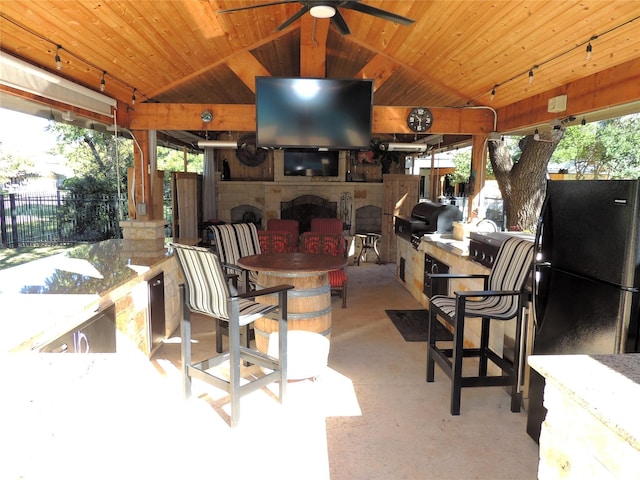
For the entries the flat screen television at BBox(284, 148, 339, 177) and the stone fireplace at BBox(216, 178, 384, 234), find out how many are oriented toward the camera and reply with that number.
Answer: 2

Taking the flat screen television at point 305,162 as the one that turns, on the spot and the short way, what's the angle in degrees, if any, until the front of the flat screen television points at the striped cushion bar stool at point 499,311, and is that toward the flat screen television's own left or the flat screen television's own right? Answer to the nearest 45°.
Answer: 0° — it already faces it

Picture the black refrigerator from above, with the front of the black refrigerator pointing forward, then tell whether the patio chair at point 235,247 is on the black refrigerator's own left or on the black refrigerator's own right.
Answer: on the black refrigerator's own right

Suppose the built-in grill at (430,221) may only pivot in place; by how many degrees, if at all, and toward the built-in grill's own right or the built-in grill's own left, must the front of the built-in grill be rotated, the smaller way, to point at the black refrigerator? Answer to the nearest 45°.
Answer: approximately 45° to the built-in grill's own left

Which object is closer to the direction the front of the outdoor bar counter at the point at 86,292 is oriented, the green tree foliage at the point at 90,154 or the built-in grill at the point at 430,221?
the built-in grill

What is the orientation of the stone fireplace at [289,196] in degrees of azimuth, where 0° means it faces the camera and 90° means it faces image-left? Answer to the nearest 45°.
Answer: approximately 0°

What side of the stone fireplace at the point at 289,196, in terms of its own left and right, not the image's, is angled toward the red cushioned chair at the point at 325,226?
front

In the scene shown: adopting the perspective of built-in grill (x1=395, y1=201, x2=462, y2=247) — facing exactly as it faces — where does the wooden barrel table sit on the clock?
The wooden barrel table is roughly at 11 o'clock from the built-in grill.

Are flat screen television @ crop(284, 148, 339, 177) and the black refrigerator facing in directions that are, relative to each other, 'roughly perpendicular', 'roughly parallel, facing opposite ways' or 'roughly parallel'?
roughly perpendicular
